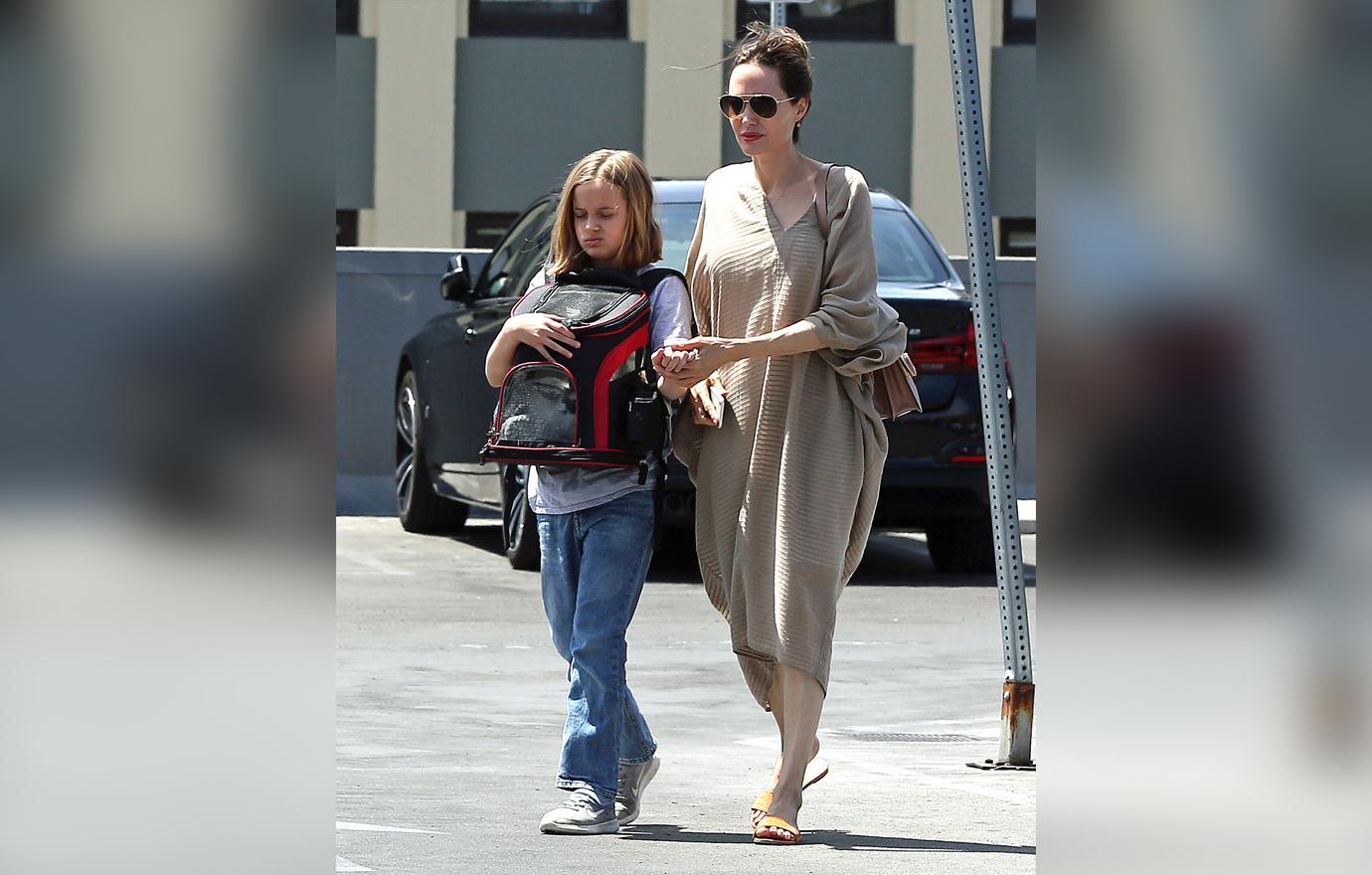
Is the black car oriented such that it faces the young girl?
no

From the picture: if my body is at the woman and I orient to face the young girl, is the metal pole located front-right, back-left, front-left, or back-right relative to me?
back-right

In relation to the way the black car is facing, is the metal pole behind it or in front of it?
behind

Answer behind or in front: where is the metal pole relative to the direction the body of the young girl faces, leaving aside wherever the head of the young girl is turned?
behind

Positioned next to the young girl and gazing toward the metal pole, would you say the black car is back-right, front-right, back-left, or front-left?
front-left

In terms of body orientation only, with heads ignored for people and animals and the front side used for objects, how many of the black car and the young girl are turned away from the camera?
1

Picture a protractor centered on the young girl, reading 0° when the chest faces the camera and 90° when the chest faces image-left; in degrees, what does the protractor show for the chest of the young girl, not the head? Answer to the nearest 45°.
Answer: approximately 45°

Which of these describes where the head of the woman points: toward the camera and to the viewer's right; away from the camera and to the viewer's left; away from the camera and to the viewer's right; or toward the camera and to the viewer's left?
toward the camera and to the viewer's left

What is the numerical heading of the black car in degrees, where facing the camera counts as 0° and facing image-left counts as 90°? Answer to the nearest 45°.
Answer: approximately 180°

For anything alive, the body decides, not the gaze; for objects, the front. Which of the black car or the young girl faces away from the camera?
the black car

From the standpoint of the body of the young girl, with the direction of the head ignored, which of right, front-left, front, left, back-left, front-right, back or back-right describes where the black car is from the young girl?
back-right
